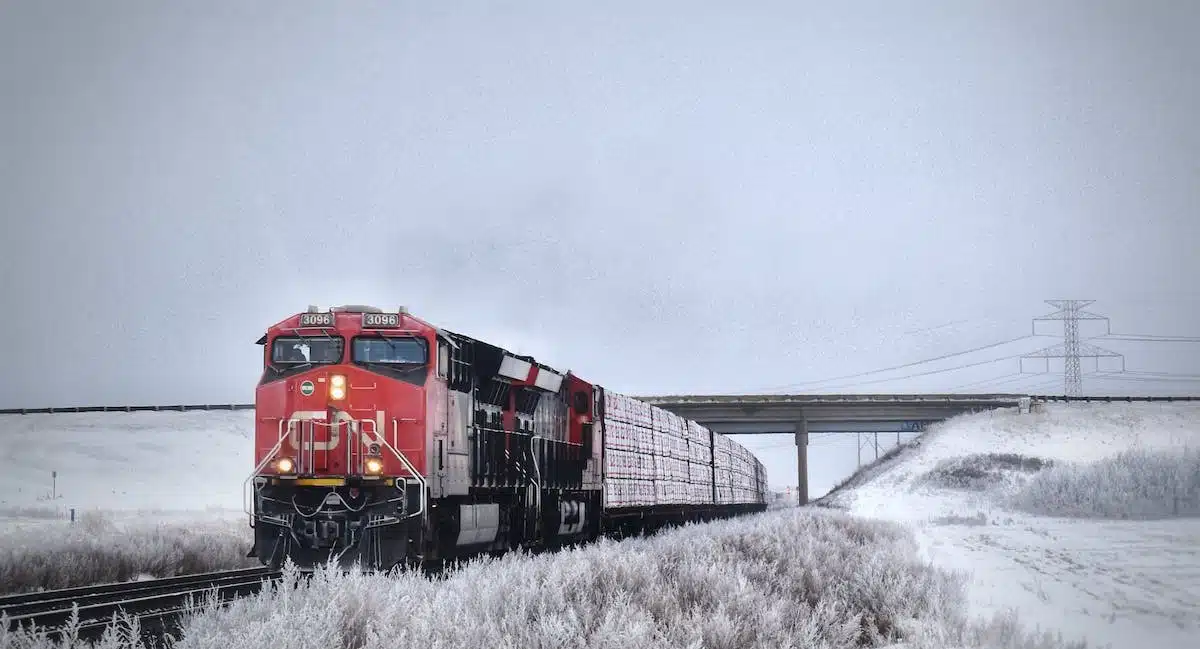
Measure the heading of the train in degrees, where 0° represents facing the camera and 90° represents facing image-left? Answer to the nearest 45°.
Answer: approximately 45°
